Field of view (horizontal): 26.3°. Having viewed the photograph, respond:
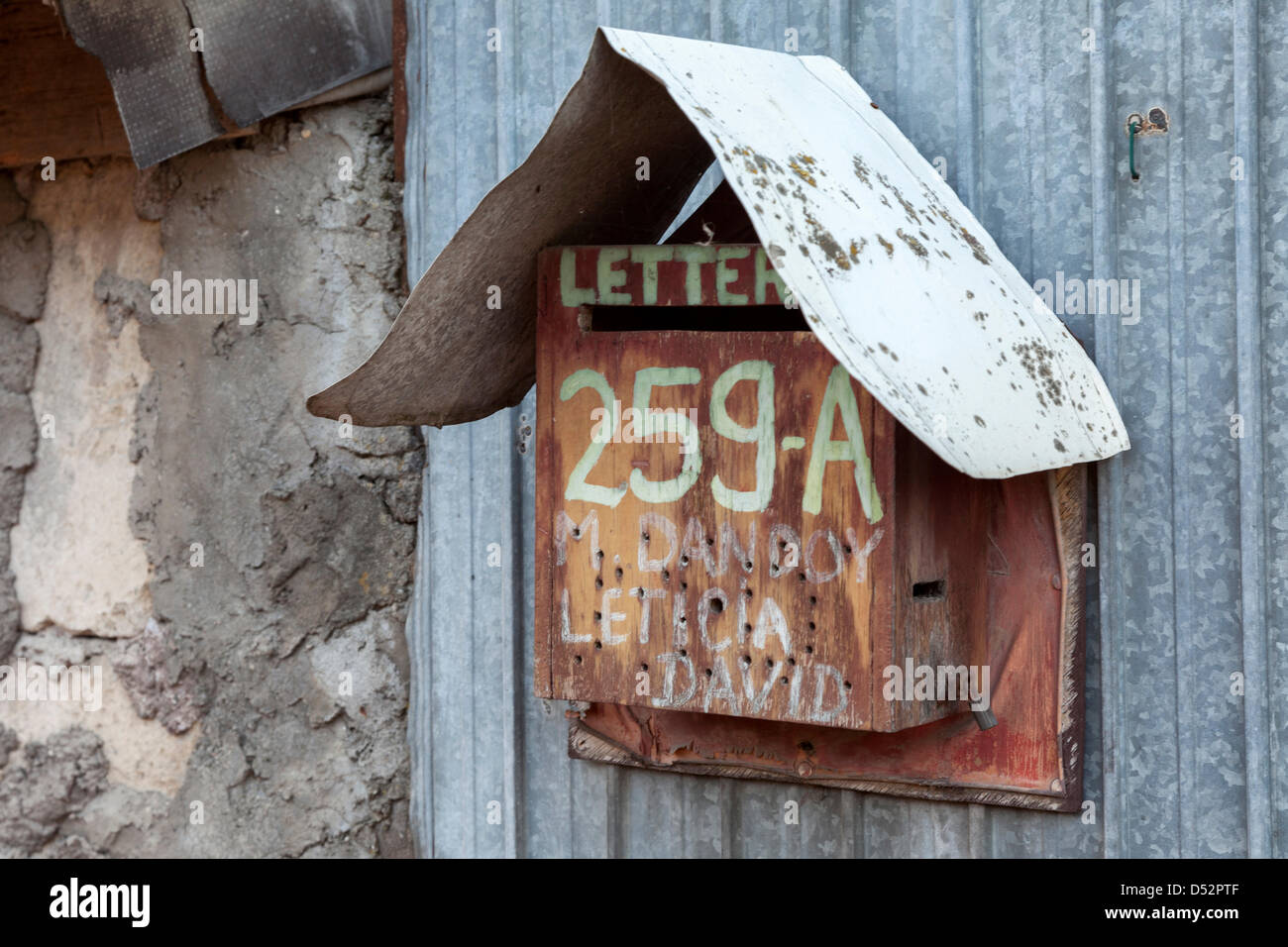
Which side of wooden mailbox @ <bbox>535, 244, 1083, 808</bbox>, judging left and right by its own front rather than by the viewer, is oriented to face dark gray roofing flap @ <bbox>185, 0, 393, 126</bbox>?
right

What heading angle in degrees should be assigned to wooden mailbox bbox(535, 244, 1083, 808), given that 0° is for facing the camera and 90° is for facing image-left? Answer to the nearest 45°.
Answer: approximately 45°
